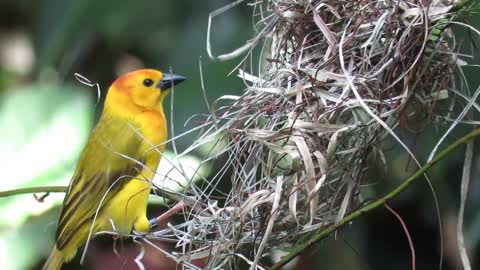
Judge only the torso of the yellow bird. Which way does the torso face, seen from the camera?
to the viewer's right
